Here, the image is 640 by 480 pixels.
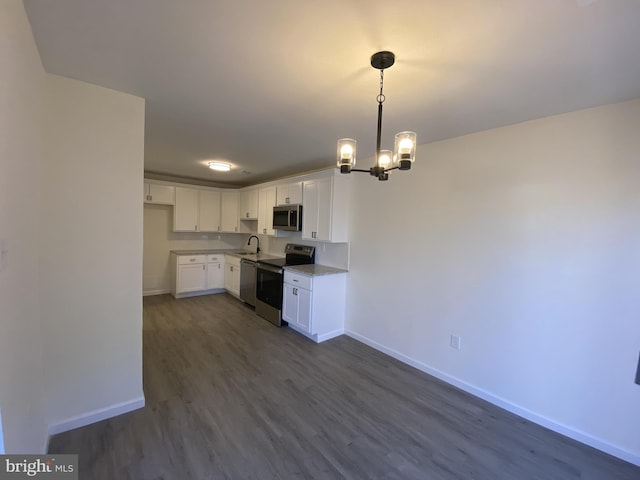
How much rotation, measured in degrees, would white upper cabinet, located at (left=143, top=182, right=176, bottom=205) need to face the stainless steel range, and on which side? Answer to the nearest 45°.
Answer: approximately 45° to its left

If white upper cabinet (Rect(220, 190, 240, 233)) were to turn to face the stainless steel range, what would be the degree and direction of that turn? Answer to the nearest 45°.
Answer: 0° — it already faces it

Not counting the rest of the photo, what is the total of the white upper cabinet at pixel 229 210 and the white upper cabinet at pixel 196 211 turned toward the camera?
2

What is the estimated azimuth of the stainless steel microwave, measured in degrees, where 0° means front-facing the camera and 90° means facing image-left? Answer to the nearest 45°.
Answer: approximately 45°

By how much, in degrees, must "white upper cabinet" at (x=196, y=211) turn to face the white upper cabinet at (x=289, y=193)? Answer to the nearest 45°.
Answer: approximately 45° to its left

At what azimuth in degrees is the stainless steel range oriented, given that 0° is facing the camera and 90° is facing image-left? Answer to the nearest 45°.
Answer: approximately 45°

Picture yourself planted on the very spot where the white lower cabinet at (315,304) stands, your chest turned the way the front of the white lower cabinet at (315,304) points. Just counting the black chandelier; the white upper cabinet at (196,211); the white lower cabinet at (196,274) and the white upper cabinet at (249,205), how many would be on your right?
3

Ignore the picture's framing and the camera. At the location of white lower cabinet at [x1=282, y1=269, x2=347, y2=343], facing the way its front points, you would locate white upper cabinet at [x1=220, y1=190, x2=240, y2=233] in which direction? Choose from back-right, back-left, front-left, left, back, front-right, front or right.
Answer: right
